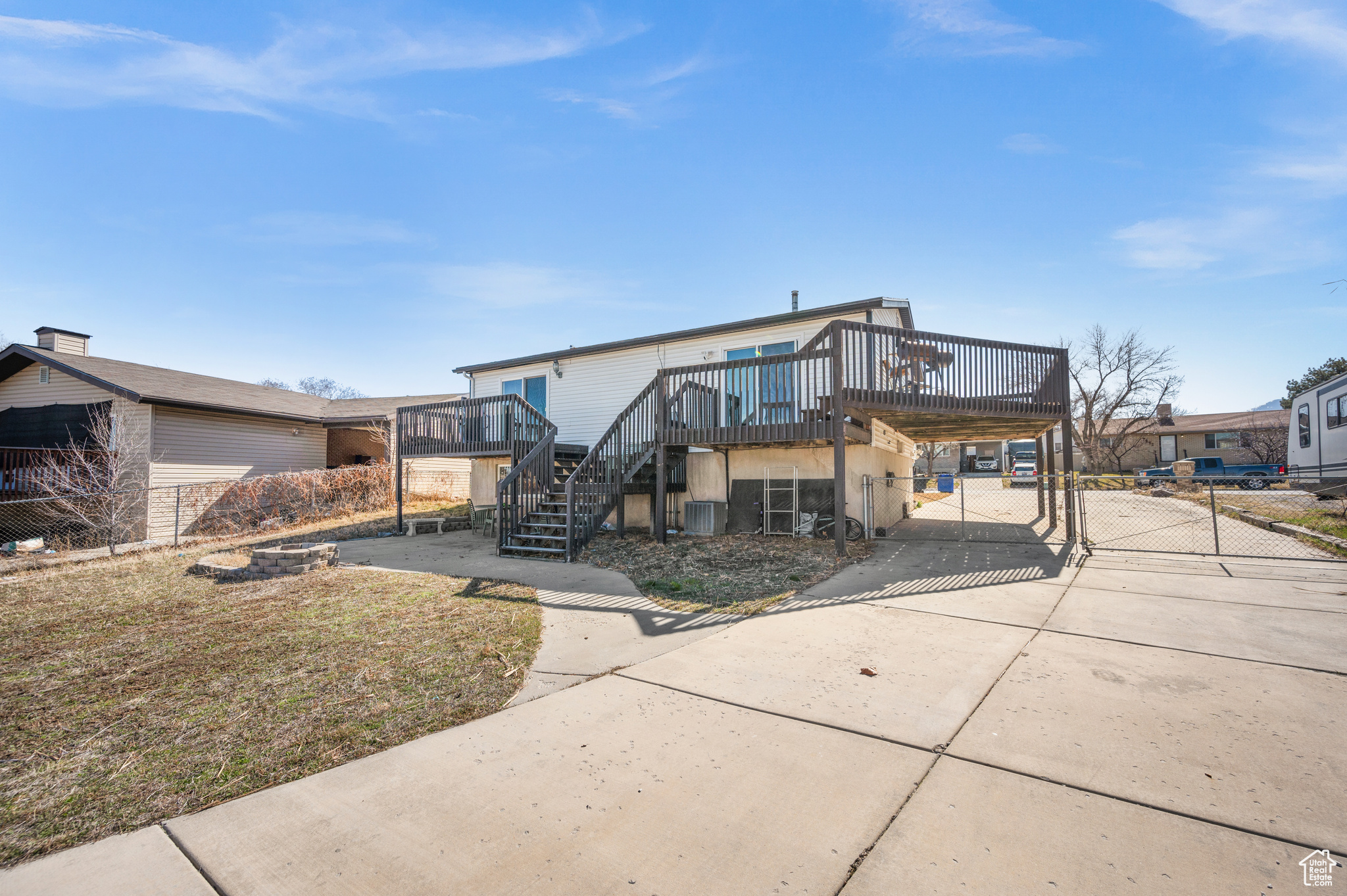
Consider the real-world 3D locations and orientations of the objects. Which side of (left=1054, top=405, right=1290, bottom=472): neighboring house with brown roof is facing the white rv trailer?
front

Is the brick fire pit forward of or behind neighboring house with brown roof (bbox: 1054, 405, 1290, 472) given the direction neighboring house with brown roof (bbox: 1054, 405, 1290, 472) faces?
forward

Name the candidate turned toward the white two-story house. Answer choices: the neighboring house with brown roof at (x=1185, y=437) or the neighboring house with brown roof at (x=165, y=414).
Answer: the neighboring house with brown roof at (x=1185, y=437)

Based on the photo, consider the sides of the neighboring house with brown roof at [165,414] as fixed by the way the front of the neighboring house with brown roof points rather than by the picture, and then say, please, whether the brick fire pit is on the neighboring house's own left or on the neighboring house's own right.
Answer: on the neighboring house's own right

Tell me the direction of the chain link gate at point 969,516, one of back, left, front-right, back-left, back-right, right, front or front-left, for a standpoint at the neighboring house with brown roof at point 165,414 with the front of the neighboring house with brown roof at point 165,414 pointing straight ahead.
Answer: right

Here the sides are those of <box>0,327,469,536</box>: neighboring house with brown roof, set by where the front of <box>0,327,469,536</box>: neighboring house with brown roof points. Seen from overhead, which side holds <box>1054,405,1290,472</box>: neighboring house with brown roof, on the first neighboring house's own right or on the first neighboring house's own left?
on the first neighboring house's own right

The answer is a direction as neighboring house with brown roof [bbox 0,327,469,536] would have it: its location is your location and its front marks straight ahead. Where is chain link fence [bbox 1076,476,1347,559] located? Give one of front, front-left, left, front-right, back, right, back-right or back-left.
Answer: right

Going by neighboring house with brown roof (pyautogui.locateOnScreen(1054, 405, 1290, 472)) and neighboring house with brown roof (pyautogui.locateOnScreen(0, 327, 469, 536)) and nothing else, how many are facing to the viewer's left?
0

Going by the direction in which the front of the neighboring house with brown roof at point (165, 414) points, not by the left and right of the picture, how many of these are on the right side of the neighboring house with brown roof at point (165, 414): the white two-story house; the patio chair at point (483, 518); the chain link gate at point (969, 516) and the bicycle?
4

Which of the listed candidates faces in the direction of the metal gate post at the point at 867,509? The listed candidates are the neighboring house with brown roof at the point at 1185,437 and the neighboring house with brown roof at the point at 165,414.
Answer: the neighboring house with brown roof at the point at 1185,437

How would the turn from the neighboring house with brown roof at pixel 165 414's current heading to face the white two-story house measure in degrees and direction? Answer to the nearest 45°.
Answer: approximately 90° to its right

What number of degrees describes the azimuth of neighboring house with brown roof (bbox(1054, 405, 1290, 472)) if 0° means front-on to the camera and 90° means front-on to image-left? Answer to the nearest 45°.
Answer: approximately 0°

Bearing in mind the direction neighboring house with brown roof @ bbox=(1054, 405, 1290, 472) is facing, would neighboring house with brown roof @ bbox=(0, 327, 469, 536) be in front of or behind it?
in front
